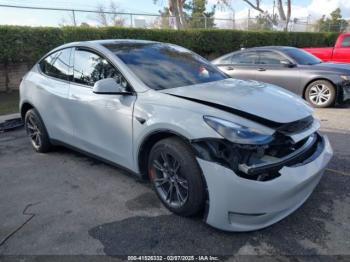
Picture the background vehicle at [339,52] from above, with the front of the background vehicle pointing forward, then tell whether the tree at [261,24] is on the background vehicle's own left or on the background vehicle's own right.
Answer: on the background vehicle's own left

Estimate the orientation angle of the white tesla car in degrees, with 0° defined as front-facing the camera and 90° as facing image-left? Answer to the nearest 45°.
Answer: approximately 315°

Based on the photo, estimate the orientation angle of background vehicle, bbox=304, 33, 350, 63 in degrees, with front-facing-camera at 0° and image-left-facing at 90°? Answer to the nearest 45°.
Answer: approximately 270°

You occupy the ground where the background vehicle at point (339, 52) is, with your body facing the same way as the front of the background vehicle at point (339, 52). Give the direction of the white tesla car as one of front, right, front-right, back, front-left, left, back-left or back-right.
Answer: right

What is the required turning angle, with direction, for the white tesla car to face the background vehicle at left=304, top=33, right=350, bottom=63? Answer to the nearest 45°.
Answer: approximately 90° to its left

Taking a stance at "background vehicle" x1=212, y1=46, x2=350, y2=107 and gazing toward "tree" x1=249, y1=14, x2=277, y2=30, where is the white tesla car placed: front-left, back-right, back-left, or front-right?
back-left

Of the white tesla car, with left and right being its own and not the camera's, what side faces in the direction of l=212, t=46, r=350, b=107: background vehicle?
left

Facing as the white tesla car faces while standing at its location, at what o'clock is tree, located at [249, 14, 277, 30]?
The tree is roughly at 8 o'clock from the white tesla car.

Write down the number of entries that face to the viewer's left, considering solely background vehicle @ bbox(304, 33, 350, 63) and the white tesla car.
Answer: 0
